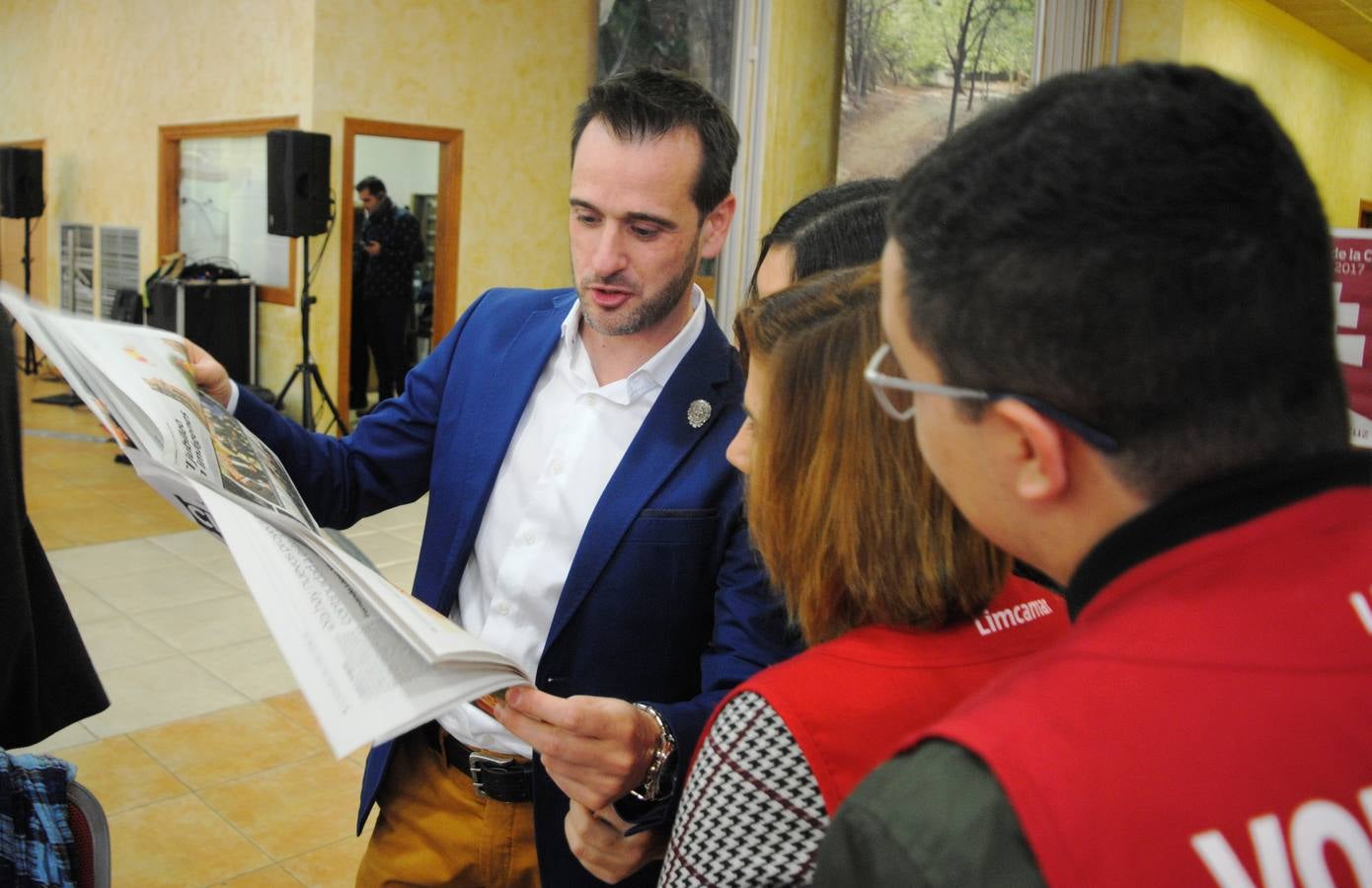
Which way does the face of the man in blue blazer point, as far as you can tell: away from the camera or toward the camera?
toward the camera

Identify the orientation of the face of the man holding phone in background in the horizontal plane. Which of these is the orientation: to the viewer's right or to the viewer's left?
to the viewer's left

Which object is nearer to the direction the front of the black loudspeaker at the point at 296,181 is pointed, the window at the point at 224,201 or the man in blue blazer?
the man in blue blazer

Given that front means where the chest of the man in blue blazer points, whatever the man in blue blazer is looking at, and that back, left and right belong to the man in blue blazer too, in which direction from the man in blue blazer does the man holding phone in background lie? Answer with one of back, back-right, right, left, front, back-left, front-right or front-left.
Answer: back-right

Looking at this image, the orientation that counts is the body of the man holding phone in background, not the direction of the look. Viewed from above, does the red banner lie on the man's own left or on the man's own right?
on the man's own left

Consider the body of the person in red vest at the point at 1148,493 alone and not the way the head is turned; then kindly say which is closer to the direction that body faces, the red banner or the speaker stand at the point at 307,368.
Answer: the speaker stand

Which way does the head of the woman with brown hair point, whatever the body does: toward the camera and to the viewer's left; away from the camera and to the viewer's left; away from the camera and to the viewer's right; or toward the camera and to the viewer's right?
away from the camera and to the viewer's left

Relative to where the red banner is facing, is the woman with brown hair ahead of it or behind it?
ahead

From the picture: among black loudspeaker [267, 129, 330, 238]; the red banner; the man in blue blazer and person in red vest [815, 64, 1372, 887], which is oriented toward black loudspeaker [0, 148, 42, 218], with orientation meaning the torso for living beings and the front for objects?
the person in red vest

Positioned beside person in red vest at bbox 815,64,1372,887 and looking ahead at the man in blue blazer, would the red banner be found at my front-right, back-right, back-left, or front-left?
front-right

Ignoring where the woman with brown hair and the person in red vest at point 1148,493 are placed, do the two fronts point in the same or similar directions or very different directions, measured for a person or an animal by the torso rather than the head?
same or similar directions

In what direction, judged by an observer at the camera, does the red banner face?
facing the viewer

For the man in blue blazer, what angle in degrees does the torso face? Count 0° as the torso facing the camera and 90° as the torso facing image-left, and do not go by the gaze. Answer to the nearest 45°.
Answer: approximately 45°

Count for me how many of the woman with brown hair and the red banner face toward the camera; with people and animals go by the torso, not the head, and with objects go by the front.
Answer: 1

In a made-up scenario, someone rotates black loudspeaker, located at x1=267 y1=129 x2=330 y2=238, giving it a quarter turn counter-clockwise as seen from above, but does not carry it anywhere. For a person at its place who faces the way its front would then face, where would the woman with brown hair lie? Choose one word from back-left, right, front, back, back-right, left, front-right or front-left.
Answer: front-right

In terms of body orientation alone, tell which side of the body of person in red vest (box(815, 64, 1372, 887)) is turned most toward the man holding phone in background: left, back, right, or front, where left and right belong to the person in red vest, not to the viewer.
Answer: front

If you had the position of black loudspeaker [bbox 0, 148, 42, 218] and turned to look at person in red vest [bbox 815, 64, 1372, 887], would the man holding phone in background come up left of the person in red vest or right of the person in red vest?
left

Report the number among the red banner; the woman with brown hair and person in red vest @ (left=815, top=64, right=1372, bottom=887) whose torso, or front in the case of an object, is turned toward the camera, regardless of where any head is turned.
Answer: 1
